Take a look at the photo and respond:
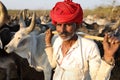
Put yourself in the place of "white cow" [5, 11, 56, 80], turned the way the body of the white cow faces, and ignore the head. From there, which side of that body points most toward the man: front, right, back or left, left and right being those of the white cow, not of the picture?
left
